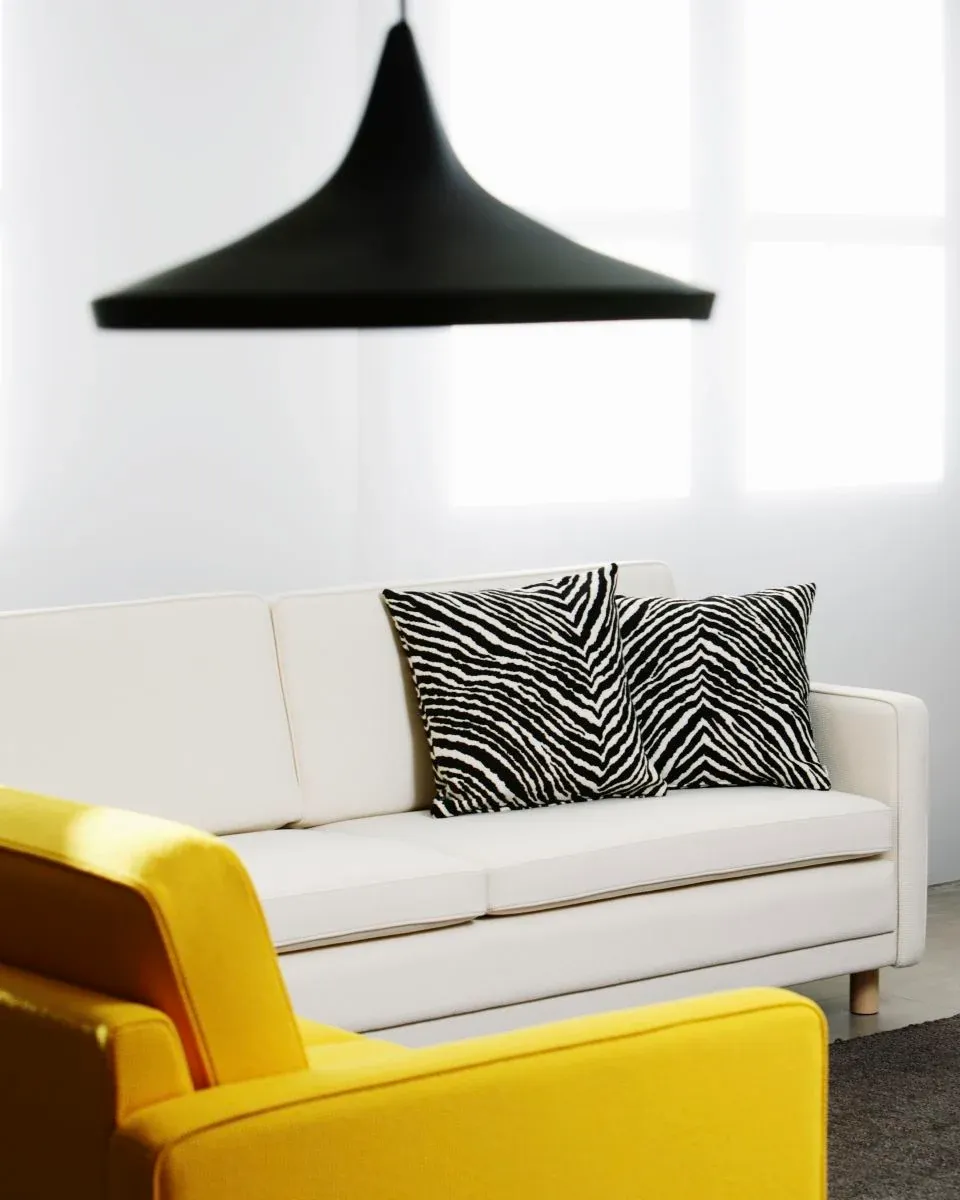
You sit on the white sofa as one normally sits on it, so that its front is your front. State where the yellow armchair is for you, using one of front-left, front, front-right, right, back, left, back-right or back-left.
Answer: front-right

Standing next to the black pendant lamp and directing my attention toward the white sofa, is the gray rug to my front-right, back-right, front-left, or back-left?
front-right

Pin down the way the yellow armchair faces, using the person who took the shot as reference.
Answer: facing away from the viewer and to the right of the viewer

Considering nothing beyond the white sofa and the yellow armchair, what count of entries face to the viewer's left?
0

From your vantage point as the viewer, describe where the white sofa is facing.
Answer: facing the viewer and to the right of the viewer

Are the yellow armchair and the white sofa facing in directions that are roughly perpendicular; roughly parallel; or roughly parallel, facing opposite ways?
roughly perpendicular

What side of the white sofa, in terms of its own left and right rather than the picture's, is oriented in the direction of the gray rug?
front

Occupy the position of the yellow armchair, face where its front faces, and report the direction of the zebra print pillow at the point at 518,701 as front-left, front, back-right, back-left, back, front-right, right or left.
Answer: front-left
